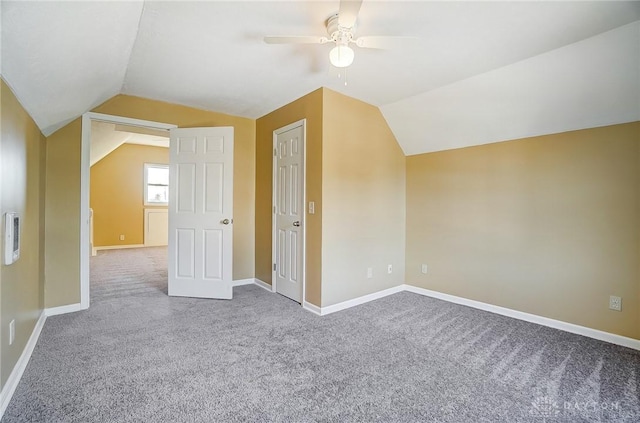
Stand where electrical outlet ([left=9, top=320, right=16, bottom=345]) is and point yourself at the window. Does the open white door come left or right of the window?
right

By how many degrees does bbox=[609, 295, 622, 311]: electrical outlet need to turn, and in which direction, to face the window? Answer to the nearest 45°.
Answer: approximately 45° to its right

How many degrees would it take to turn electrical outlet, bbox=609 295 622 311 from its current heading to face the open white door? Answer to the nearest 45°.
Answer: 0° — it already faces it

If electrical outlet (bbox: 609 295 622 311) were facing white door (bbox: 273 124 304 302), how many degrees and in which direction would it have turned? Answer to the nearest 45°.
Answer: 0° — it already faces it

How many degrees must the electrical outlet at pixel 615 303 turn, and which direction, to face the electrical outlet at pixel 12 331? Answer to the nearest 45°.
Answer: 0° — it already faces it

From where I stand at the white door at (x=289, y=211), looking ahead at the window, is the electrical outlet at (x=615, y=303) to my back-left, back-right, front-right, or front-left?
back-right

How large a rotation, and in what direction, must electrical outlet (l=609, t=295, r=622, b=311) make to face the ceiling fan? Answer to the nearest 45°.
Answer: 0° — it already faces it
